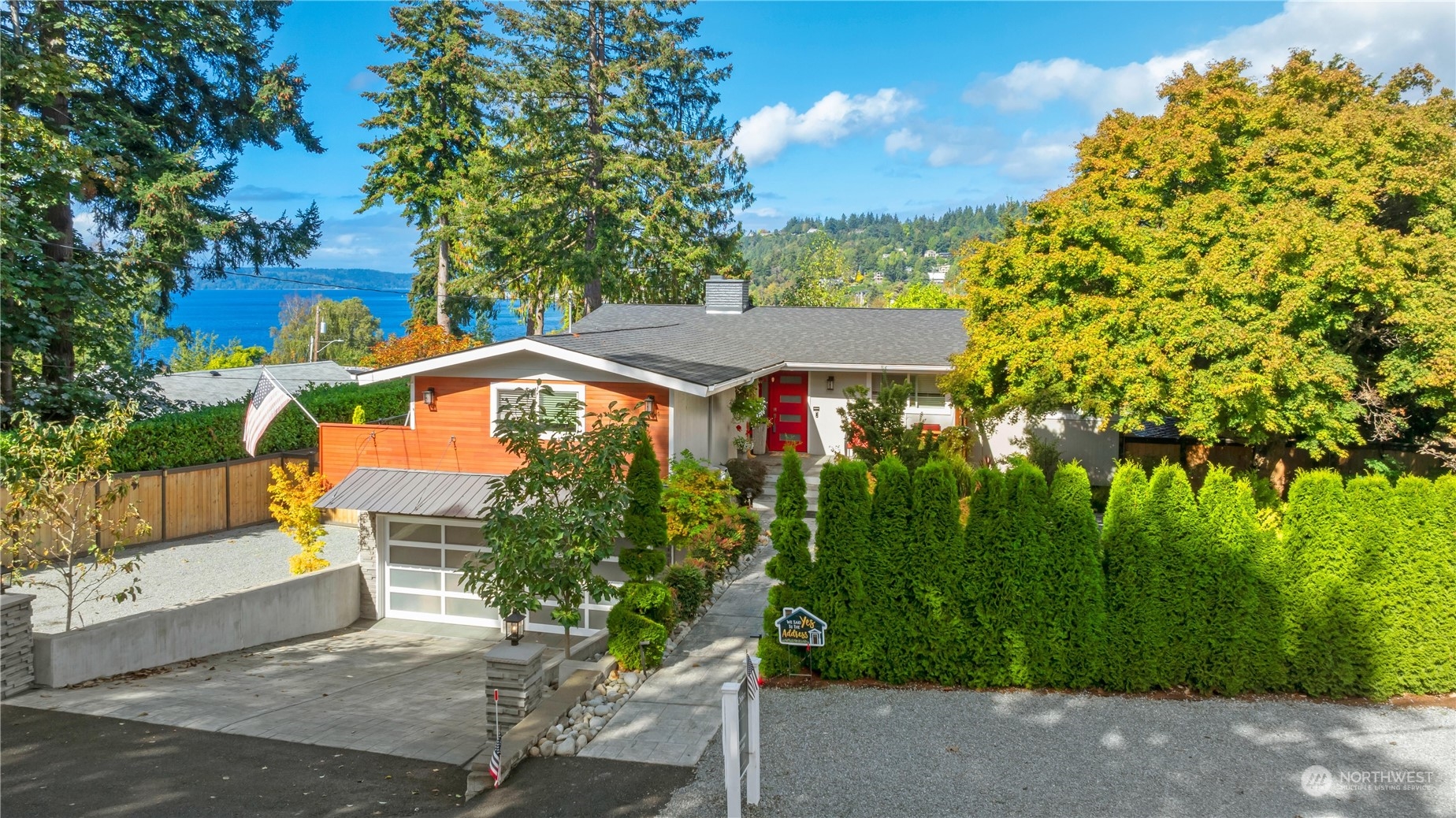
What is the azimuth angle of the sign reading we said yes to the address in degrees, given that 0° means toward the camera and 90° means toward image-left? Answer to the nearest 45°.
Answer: approximately 0°

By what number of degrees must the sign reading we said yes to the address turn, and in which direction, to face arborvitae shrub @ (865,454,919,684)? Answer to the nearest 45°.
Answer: approximately 90° to its left

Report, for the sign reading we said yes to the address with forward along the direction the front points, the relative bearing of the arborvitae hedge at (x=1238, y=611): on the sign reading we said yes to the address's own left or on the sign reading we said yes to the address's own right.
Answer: on the sign reading we said yes to the address's own left

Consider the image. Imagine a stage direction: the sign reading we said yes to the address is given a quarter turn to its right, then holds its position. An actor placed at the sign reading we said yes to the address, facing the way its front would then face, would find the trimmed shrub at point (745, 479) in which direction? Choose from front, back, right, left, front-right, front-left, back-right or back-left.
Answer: right

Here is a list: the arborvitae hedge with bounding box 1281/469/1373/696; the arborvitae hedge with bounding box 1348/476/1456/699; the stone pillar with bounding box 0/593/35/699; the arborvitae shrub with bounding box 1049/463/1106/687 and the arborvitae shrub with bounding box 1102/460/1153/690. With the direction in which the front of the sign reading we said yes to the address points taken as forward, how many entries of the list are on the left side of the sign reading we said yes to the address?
4

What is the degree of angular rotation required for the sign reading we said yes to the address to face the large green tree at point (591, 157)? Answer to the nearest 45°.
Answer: approximately 180°

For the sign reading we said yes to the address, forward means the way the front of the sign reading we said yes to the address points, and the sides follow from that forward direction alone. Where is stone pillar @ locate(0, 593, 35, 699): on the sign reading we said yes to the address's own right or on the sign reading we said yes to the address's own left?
on the sign reading we said yes to the address's own right

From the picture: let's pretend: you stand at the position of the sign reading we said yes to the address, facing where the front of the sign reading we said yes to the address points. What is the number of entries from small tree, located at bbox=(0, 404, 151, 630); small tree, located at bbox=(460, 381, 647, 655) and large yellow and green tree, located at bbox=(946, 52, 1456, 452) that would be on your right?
2

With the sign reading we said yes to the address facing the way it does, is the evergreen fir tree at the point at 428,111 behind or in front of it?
behind

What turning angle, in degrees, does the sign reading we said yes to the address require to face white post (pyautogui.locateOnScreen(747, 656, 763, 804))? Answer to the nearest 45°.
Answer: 0° — it already faces it

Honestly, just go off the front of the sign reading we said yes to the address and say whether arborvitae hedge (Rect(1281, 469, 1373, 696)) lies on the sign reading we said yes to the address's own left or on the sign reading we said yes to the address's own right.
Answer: on the sign reading we said yes to the address's own left
